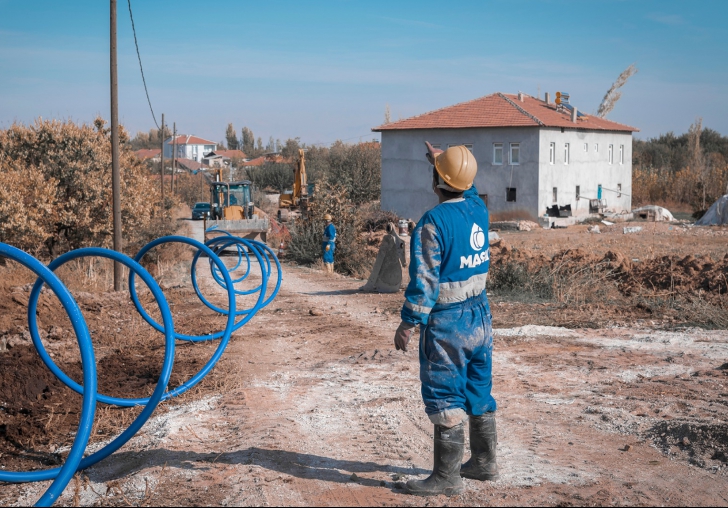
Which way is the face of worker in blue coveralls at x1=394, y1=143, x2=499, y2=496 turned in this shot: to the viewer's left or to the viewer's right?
to the viewer's left

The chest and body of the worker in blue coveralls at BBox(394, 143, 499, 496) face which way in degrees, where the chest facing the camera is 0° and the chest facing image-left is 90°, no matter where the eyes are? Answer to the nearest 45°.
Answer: approximately 135°

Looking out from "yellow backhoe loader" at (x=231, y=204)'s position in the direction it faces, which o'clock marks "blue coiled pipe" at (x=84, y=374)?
The blue coiled pipe is roughly at 12 o'clock from the yellow backhoe loader.

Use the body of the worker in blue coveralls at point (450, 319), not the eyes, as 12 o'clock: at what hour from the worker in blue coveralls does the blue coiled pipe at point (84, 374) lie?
The blue coiled pipe is roughly at 10 o'clock from the worker in blue coveralls.

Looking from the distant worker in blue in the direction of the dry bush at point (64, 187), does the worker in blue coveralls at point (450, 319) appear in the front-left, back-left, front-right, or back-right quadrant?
back-left

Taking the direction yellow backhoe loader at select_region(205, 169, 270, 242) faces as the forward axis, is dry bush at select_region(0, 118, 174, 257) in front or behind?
in front

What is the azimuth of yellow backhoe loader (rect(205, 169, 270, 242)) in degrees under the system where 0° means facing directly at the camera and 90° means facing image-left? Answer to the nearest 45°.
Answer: approximately 0°

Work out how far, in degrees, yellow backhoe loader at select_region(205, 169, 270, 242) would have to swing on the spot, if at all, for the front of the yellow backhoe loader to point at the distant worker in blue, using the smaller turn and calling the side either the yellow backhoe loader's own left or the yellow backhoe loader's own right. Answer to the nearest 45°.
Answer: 0° — it already faces them

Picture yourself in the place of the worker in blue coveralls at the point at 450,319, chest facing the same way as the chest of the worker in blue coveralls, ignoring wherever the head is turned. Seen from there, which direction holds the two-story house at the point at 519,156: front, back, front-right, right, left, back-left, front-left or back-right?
front-right

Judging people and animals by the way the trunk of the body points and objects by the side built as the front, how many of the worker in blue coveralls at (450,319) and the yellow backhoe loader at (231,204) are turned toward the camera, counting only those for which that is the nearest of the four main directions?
1

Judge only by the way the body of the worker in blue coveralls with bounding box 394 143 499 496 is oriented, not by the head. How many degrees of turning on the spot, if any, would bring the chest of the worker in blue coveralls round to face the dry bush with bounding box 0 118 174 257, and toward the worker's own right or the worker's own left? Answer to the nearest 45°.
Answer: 0° — they already face it
